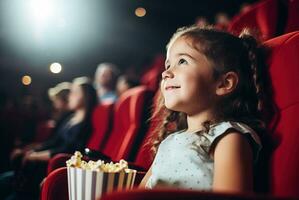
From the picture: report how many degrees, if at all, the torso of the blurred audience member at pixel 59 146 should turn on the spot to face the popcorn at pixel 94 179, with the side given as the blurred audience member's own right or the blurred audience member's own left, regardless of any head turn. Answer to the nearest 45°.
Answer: approximately 90° to the blurred audience member's own left

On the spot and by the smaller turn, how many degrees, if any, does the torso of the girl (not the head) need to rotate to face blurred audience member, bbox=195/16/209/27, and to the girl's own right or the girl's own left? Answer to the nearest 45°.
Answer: approximately 135° to the girl's own right

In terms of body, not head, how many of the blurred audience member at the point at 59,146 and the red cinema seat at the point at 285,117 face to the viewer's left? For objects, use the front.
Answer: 2

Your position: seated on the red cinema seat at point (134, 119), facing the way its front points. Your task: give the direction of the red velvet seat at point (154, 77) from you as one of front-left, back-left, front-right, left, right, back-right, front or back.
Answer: back-right

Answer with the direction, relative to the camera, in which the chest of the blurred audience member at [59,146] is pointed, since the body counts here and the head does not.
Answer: to the viewer's left

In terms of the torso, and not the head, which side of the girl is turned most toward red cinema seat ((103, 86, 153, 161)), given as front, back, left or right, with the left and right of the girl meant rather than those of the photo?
right

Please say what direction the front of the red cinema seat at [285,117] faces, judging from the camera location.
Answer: facing to the left of the viewer

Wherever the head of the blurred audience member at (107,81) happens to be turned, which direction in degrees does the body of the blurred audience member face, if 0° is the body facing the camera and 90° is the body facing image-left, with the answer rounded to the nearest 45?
approximately 45°

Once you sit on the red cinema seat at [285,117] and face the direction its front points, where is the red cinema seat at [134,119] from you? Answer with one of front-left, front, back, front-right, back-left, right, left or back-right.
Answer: front-right

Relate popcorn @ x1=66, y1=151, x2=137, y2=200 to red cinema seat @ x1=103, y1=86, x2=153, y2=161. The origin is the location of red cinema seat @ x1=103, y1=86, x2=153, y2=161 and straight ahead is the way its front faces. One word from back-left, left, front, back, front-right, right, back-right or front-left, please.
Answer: front-left

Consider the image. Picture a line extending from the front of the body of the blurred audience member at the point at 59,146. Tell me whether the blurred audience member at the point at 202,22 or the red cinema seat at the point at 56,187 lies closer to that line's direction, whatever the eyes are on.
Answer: the red cinema seat

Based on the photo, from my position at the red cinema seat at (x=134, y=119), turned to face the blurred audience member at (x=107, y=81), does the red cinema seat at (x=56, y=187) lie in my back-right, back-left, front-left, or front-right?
back-left
